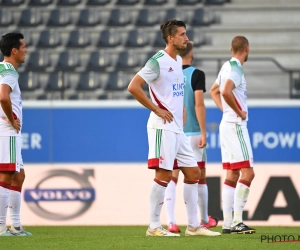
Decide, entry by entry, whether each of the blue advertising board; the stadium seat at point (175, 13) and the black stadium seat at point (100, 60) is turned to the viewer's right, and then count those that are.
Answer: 0

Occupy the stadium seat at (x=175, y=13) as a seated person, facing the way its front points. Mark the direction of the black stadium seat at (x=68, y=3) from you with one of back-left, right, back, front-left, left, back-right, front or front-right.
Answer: right

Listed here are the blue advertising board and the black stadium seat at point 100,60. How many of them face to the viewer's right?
0

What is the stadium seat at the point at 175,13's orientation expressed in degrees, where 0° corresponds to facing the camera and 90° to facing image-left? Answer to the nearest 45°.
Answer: approximately 0°

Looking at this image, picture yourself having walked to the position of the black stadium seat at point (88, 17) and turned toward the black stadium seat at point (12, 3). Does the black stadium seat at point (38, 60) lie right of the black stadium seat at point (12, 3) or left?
left

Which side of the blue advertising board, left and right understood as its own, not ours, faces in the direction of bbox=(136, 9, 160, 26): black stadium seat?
back

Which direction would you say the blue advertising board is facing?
toward the camera

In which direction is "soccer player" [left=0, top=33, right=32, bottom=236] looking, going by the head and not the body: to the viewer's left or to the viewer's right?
to the viewer's right

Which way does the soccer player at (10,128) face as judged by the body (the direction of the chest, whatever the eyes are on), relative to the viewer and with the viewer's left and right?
facing to the right of the viewer

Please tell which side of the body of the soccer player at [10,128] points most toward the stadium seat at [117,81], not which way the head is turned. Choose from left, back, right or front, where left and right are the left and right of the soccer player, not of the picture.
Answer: left
